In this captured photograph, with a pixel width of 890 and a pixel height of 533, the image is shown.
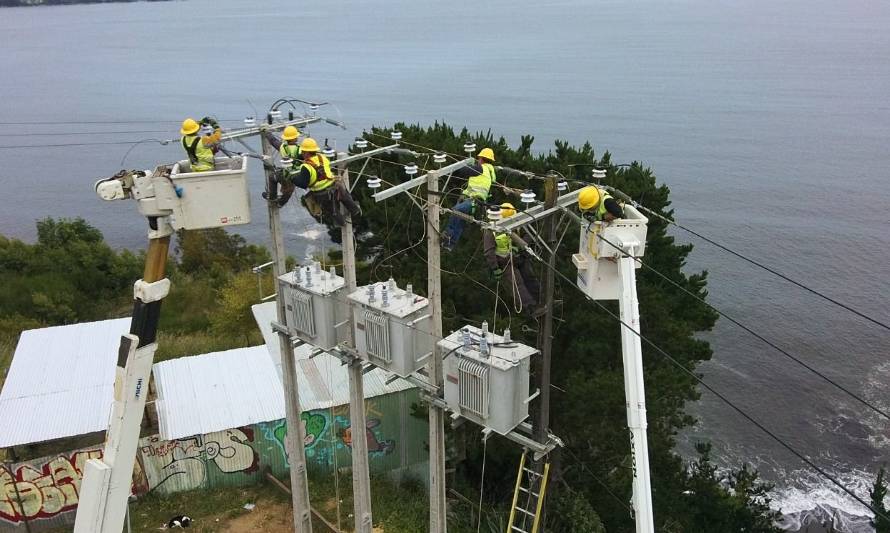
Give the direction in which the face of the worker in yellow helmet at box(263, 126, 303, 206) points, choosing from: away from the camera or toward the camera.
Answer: away from the camera

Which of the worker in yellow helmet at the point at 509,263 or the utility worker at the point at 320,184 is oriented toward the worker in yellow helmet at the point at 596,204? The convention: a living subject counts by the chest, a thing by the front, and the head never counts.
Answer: the worker in yellow helmet at the point at 509,263

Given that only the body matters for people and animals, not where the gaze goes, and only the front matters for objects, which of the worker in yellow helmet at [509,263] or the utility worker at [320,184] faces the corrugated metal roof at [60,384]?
the utility worker

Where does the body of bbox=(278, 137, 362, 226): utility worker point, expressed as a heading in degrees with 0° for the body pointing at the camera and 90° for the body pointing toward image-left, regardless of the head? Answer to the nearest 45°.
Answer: approximately 135°

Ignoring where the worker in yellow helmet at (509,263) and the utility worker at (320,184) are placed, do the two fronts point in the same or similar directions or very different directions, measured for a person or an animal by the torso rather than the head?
very different directions

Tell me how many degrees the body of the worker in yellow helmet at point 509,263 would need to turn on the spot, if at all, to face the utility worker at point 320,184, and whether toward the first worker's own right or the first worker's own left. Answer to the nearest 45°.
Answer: approximately 135° to the first worker's own right

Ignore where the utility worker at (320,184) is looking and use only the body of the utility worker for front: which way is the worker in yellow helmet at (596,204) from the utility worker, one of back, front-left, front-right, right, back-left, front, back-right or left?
back
